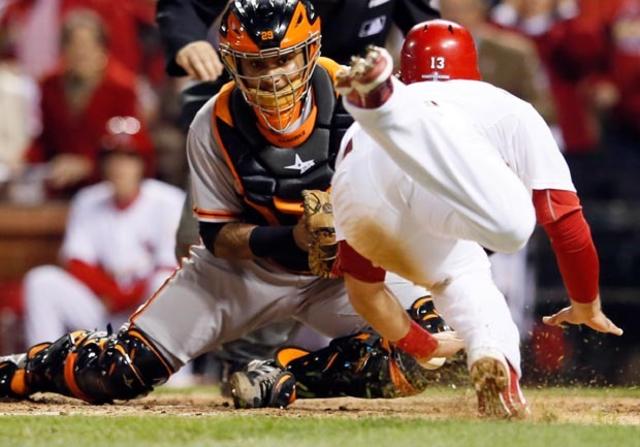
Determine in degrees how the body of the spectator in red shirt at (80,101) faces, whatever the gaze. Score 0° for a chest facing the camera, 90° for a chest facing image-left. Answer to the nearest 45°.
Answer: approximately 0°
